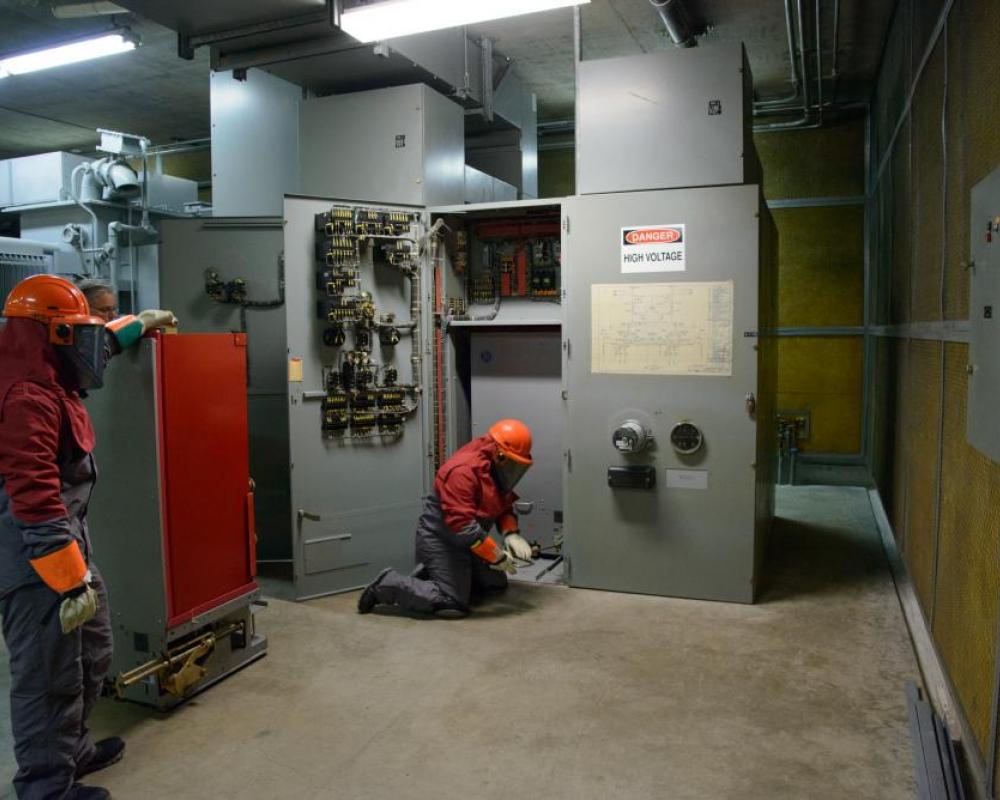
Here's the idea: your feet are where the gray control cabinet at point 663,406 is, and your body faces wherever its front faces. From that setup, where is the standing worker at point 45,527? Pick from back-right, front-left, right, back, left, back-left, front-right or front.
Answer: front-right

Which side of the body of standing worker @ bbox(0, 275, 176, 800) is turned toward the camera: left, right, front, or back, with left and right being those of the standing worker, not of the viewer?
right

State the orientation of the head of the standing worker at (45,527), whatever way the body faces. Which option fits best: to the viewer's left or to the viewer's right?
to the viewer's right

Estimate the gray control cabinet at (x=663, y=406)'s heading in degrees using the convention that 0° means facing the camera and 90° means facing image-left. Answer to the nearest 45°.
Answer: approximately 0°

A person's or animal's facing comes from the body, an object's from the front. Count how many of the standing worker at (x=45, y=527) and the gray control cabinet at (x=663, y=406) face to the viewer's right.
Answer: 1

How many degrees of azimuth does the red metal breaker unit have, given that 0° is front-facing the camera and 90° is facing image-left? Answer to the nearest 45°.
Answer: approximately 315°
